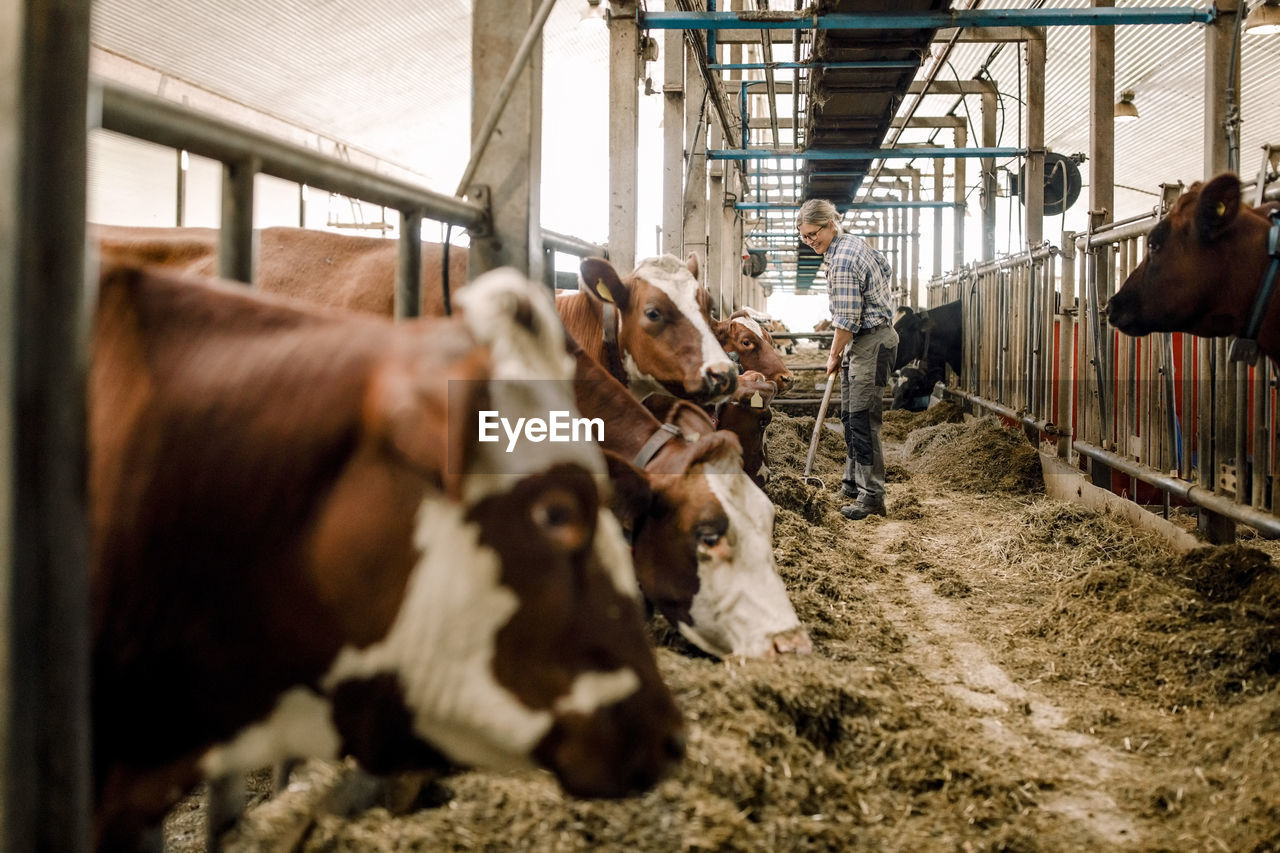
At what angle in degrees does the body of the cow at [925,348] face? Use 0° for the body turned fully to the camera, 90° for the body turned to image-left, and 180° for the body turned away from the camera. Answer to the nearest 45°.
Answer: approximately 90°

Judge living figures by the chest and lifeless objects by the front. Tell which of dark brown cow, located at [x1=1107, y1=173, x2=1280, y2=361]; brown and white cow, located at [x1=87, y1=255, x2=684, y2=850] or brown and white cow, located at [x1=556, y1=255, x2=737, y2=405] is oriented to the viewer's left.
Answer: the dark brown cow

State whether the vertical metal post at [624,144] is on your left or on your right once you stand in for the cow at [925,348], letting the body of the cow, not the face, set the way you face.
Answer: on your left

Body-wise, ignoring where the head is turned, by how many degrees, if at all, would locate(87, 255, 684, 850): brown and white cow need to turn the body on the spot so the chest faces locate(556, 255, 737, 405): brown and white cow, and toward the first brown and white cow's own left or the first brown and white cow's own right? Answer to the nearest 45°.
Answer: approximately 90° to the first brown and white cow's own left

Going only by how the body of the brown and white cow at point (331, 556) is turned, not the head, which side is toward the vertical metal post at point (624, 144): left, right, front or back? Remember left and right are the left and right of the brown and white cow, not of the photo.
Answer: left

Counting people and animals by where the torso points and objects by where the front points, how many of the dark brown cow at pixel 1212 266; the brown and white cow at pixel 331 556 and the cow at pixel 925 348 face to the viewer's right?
1

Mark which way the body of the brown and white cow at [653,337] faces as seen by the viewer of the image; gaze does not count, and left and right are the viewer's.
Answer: facing the viewer and to the right of the viewer

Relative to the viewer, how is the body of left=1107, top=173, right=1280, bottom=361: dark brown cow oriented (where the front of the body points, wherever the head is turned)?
to the viewer's left

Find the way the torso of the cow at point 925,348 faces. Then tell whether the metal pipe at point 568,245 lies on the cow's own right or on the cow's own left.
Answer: on the cow's own left

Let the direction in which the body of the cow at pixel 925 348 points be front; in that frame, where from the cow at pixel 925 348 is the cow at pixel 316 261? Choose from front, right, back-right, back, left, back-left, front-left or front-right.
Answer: left

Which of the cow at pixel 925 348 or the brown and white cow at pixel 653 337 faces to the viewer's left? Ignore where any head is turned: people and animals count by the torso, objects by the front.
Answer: the cow

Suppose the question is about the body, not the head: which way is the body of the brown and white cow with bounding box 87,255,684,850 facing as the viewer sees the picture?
to the viewer's right
